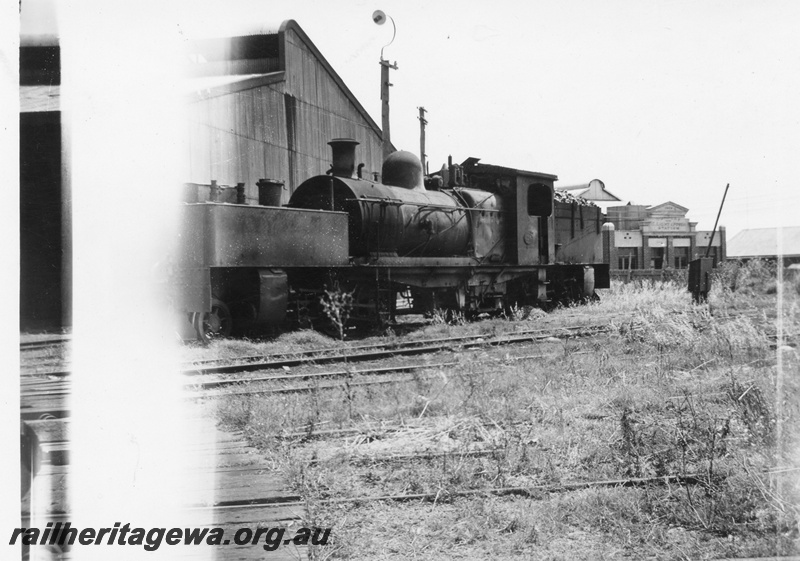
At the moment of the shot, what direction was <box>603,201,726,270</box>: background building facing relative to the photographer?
facing the viewer

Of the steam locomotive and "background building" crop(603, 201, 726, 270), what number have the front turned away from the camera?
0

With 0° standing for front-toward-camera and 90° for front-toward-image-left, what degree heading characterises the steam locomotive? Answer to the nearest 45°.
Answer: approximately 45°

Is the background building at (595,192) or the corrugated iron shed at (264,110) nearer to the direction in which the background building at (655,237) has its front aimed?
the corrugated iron shed

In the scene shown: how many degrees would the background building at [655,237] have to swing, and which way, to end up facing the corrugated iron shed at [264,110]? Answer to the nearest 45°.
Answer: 0° — it already faces it

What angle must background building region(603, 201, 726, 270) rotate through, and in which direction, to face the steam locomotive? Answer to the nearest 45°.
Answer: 0° — it already faces it

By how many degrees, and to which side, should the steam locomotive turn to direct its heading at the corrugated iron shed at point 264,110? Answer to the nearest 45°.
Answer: approximately 90° to its right

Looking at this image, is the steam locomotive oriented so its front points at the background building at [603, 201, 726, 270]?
no

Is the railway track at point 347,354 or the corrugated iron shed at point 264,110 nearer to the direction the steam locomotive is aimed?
the railway track

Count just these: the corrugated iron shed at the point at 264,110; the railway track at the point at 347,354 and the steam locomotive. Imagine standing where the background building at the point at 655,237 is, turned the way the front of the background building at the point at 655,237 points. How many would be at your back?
0

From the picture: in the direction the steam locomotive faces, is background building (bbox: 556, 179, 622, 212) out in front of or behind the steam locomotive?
behind

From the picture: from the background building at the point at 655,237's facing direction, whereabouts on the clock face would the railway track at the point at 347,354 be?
The railway track is roughly at 12 o'clock from the background building.

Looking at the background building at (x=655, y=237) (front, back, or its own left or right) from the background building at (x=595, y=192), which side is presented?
right
